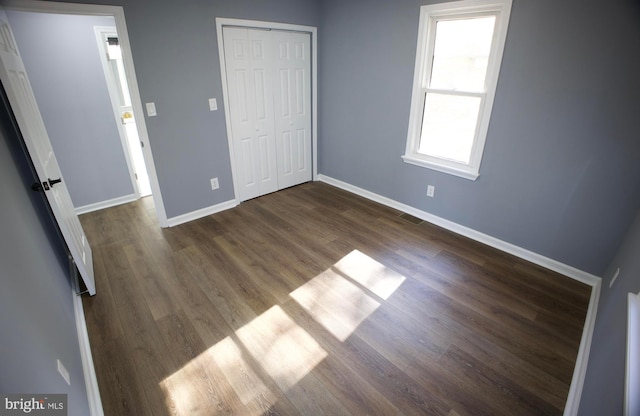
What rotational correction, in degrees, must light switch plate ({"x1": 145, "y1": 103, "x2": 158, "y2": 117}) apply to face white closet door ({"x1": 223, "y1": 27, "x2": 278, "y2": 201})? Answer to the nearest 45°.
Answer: approximately 90° to its left

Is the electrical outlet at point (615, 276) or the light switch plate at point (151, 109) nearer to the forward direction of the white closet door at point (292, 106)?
the electrical outlet

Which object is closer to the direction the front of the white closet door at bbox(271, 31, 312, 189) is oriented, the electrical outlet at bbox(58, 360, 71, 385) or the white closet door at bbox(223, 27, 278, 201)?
the electrical outlet

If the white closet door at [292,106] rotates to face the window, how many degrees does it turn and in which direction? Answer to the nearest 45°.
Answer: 0° — it already faces it

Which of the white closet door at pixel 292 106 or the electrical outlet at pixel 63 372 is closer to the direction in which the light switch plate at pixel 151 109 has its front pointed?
the electrical outlet

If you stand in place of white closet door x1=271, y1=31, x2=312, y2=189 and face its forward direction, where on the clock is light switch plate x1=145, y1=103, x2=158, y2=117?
The light switch plate is roughly at 3 o'clock from the white closet door.
